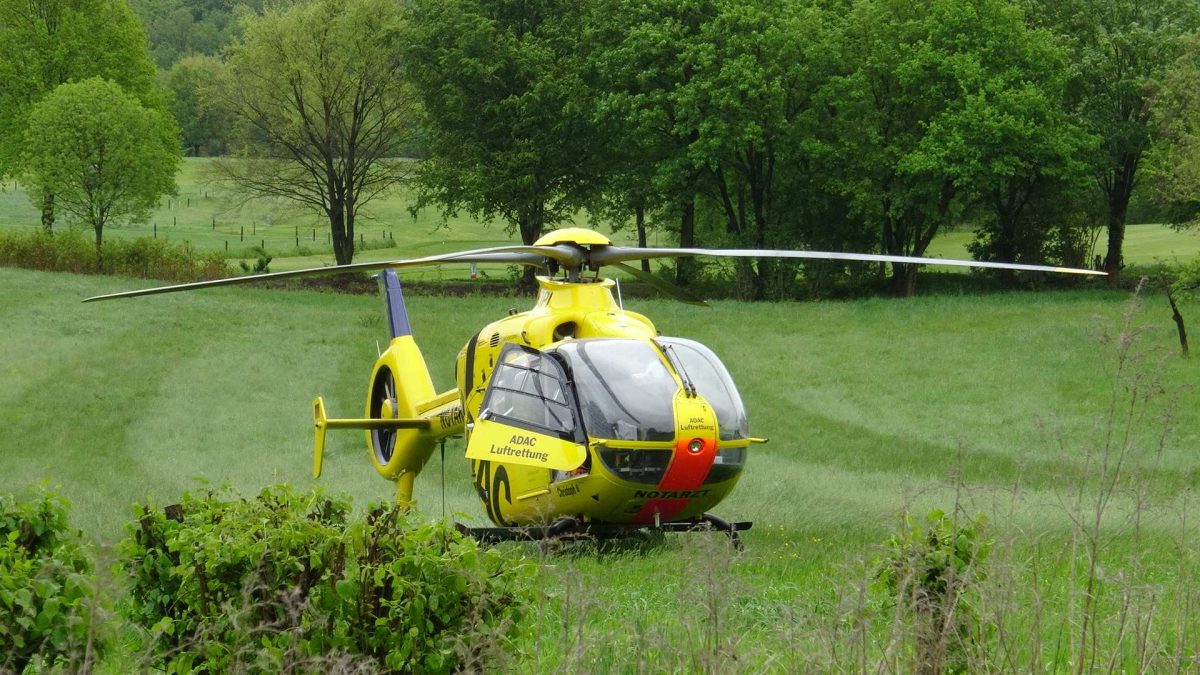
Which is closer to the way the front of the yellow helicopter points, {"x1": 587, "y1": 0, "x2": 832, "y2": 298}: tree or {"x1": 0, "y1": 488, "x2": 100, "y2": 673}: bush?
the bush

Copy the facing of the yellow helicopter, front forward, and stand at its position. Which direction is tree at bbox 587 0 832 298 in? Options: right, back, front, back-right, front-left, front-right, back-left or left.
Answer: back-left

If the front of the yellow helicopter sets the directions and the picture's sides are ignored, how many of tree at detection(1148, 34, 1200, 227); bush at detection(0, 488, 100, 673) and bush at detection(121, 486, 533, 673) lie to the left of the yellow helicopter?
1

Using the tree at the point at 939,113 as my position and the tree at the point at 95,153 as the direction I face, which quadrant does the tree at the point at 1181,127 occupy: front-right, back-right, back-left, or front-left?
back-left

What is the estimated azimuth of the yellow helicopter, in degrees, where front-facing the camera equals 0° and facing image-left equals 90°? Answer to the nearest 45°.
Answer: approximately 315°

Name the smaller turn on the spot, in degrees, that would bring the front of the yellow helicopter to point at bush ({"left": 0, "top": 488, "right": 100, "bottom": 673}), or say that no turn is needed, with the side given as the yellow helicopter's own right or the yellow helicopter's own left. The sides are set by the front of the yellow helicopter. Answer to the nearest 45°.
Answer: approximately 45° to the yellow helicopter's own right

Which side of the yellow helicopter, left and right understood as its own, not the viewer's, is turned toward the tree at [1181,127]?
left

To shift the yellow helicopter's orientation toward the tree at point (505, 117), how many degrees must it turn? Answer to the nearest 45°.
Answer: approximately 135° to its left

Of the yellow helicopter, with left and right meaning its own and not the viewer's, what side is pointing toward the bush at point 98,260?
back

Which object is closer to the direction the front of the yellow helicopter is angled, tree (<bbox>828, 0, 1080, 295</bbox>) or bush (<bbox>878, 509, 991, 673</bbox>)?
the bush
